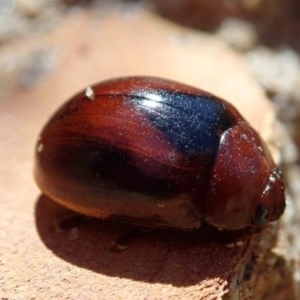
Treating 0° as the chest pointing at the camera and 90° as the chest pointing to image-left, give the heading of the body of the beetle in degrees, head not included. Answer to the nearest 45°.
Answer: approximately 270°
